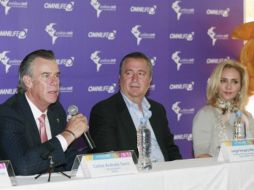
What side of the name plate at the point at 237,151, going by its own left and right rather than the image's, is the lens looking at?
front

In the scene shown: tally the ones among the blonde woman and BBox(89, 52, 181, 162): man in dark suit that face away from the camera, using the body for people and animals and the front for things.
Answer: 0

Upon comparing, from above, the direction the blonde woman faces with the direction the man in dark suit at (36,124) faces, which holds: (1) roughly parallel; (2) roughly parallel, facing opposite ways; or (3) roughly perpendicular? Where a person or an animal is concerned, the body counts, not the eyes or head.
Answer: roughly parallel

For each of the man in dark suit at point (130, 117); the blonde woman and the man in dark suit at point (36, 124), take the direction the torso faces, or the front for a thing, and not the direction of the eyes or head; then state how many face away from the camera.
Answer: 0

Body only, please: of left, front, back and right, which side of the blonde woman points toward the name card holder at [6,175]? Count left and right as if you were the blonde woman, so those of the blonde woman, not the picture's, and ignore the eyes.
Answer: right

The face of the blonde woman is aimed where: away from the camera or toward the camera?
toward the camera

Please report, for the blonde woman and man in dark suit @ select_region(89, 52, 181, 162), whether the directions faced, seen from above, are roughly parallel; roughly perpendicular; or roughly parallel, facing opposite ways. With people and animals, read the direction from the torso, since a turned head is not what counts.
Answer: roughly parallel

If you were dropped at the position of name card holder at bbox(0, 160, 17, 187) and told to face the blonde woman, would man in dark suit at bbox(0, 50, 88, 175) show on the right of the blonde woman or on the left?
left

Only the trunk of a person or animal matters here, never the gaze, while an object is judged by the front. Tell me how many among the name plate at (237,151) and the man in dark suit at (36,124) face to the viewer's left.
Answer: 0

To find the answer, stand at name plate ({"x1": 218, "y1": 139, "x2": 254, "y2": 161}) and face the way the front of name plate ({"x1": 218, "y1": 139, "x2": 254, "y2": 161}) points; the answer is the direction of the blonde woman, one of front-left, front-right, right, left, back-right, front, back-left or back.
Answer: back

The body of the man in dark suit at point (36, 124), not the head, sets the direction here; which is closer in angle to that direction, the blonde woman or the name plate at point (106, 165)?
the name plate

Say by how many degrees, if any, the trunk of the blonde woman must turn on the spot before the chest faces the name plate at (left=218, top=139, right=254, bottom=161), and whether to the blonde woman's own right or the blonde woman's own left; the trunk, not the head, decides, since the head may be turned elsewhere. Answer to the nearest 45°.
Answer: approximately 45° to the blonde woman's own right

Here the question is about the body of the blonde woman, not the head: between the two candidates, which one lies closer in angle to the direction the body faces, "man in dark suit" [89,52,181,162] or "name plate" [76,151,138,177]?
the name plate

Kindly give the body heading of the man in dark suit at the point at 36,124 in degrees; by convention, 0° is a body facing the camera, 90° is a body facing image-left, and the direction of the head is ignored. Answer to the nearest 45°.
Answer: approximately 315°

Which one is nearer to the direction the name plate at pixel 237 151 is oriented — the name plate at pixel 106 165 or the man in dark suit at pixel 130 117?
the name plate

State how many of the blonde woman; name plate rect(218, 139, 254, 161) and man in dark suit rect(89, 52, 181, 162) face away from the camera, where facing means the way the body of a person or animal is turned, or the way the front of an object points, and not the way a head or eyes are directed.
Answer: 0

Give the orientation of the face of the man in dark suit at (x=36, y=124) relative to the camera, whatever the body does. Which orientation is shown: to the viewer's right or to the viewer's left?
to the viewer's right

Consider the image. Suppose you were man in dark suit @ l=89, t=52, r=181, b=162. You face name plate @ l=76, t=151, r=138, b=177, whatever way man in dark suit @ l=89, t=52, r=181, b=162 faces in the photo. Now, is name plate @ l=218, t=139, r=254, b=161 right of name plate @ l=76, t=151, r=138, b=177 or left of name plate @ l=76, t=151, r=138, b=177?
left

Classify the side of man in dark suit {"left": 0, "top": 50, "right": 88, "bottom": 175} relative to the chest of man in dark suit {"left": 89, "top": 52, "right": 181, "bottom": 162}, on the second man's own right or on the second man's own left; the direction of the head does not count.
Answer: on the second man's own right
